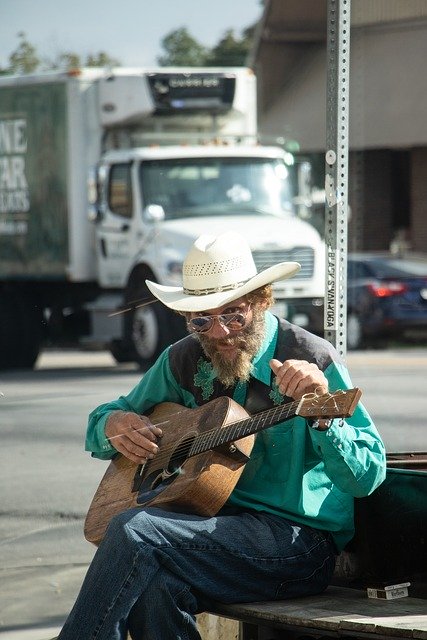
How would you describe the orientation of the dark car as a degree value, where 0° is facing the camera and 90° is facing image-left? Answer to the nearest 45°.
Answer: approximately 135°

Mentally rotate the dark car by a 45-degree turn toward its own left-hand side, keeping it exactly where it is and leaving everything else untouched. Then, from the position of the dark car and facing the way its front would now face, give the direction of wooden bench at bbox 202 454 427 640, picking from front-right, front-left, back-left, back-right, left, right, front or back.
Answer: left

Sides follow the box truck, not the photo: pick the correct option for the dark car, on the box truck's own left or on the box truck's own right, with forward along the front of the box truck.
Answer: on the box truck's own left

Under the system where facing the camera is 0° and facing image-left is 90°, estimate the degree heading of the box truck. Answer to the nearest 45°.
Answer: approximately 315°

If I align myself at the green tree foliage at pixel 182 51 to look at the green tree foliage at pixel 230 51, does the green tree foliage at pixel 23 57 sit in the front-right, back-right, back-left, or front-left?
back-right

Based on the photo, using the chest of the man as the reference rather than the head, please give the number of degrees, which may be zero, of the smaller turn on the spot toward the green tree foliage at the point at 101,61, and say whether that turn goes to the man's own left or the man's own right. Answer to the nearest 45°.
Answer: approximately 135° to the man's own right

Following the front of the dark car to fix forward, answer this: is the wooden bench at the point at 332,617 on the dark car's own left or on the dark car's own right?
on the dark car's own left

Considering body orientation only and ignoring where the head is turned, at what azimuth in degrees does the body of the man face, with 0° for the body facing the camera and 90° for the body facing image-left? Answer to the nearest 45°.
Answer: approximately 45°

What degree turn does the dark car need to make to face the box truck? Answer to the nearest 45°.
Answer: approximately 90° to its left

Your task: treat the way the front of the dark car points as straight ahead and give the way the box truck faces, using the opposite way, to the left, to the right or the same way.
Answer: the opposite way

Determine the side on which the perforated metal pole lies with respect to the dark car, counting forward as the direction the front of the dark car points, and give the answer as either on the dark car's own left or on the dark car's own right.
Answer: on the dark car's own left
